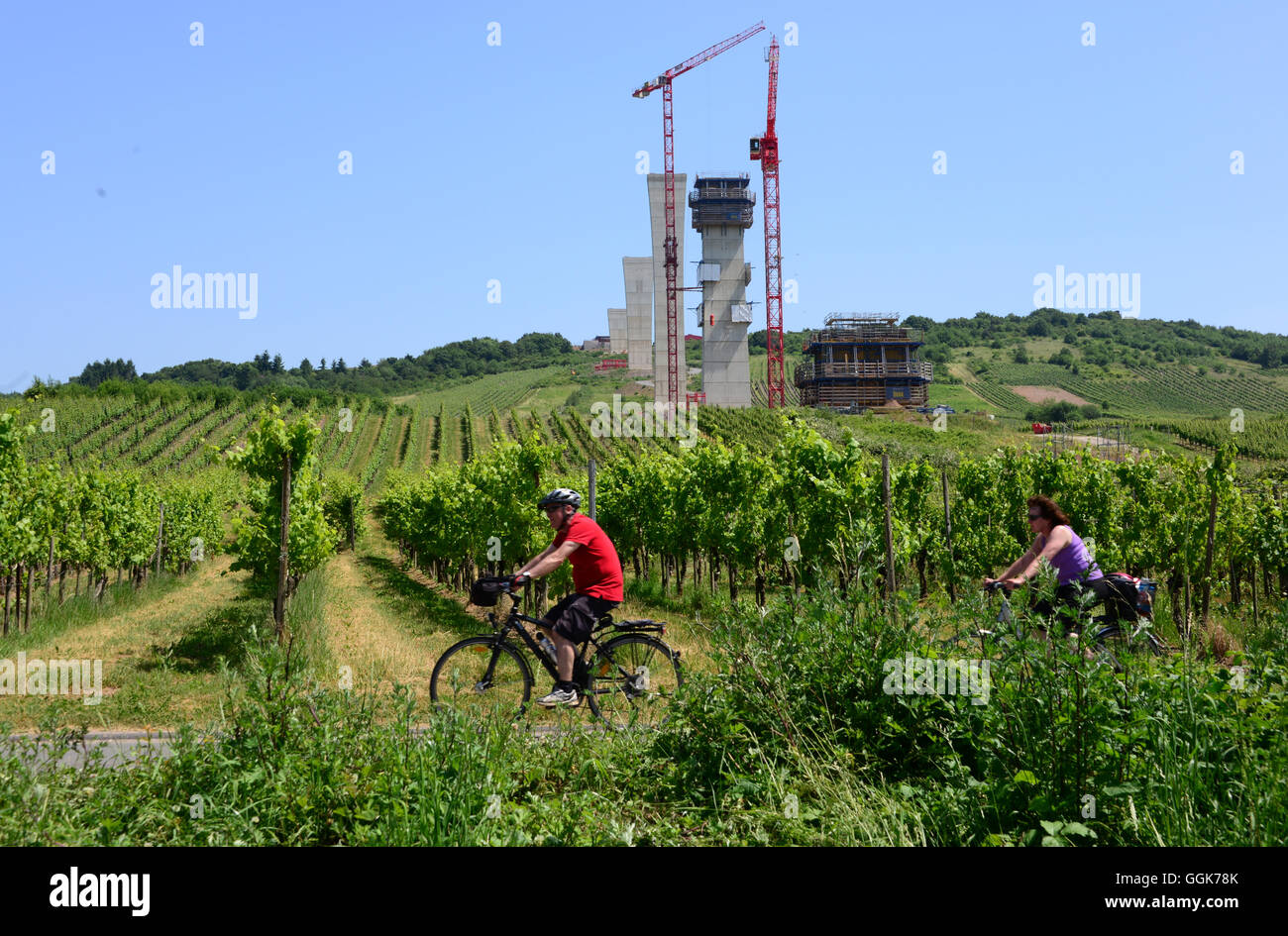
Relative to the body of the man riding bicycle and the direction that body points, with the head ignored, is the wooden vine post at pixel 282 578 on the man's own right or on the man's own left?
on the man's own right

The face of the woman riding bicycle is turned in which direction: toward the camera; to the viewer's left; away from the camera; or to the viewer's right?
to the viewer's left

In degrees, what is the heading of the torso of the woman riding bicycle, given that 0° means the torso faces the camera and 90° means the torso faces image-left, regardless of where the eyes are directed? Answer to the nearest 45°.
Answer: approximately 90°

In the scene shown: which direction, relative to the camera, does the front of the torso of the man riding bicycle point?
to the viewer's left

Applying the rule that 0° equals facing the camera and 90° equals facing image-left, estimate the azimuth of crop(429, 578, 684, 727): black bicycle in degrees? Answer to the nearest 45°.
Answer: approximately 90°

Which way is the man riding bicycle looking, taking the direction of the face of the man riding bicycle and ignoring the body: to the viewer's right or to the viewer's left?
to the viewer's left

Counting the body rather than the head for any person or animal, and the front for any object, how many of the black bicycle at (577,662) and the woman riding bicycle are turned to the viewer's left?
2

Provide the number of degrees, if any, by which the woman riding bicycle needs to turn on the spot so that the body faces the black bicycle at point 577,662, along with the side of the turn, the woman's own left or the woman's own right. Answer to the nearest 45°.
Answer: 0° — they already face it
